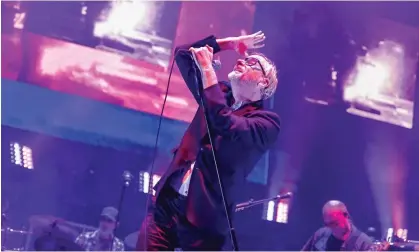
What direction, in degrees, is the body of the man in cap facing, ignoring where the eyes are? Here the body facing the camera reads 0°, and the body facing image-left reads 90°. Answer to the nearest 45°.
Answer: approximately 0°

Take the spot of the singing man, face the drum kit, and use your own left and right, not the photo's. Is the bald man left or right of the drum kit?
right

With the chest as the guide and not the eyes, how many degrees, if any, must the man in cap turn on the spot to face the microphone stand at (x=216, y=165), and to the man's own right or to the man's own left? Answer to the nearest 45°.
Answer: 0° — they already face it

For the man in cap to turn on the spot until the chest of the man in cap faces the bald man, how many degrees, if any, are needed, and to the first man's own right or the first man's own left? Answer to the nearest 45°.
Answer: approximately 90° to the first man's own left
